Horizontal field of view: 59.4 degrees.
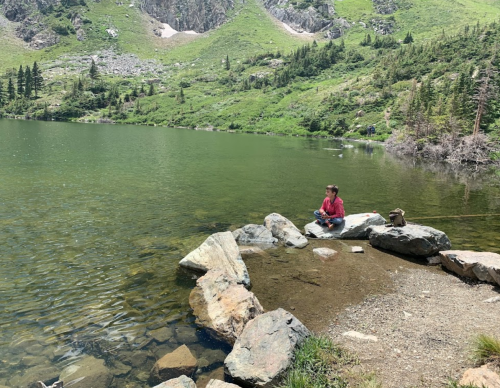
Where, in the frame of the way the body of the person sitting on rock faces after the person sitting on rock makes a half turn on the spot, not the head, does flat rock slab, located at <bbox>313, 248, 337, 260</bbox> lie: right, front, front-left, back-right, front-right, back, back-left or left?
back-right

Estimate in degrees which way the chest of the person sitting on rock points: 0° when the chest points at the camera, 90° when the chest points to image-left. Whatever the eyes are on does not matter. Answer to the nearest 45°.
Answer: approximately 45°

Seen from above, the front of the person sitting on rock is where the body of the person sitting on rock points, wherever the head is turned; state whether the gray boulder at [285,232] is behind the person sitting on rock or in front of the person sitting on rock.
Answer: in front

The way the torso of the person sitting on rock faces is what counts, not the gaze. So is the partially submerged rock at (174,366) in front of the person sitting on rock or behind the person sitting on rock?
in front

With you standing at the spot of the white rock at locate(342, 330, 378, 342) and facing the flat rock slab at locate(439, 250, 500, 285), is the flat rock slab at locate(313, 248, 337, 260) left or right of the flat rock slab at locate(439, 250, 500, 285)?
left

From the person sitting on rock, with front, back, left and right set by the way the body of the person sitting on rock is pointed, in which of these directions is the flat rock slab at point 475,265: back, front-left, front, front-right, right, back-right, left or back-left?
left

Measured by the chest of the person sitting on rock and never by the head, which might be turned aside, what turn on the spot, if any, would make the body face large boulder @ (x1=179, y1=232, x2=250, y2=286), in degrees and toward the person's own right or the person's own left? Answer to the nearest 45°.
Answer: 0° — they already face it

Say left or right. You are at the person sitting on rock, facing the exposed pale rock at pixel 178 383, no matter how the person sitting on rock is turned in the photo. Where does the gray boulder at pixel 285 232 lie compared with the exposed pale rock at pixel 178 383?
right

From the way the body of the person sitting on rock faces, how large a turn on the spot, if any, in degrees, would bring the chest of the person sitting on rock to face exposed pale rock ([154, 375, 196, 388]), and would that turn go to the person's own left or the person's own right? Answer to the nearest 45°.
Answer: approximately 45° to the person's own left
